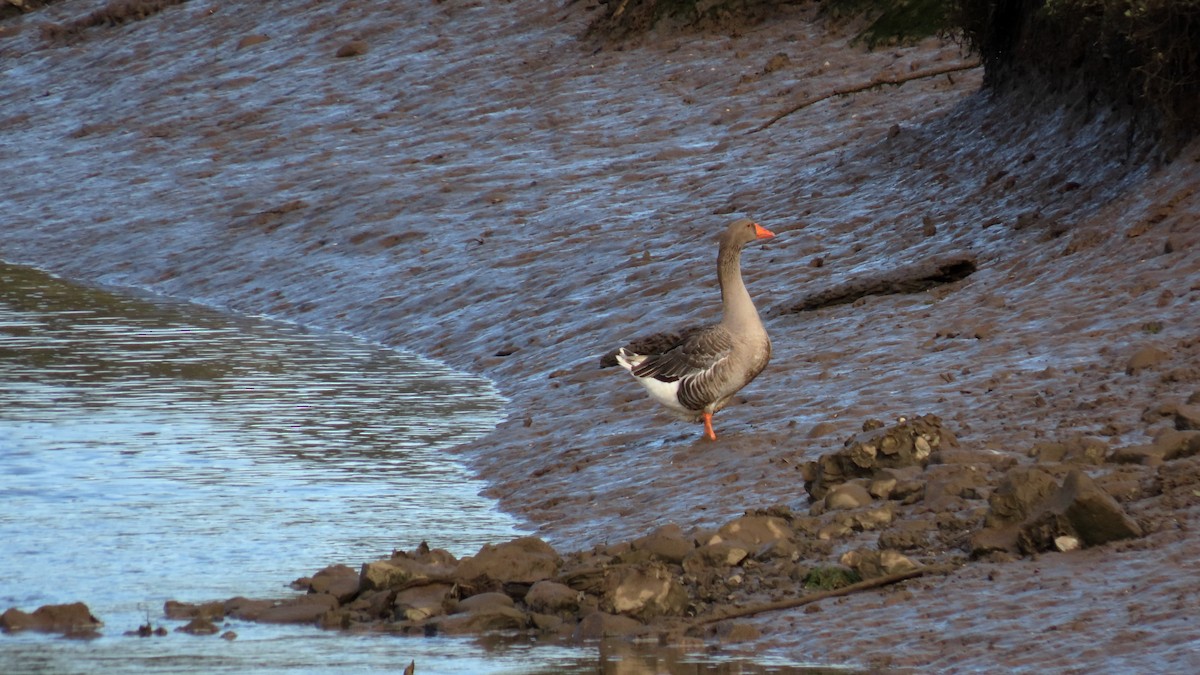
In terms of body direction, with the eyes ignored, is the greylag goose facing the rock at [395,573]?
no

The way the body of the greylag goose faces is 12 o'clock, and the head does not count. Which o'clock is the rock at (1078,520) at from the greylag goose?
The rock is roughly at 2 o'clock from the greylag goose.

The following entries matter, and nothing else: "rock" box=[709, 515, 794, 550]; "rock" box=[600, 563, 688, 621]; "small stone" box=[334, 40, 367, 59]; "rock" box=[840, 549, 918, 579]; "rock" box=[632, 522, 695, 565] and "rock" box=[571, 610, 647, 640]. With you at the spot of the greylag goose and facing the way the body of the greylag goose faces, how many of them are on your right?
5

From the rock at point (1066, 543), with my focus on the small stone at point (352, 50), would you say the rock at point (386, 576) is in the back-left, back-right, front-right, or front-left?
front-left

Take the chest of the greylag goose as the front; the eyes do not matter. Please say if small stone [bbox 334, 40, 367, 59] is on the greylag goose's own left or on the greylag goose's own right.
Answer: on the greylag goose's own left

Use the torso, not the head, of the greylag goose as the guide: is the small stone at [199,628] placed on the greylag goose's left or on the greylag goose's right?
on the greylag goose's right

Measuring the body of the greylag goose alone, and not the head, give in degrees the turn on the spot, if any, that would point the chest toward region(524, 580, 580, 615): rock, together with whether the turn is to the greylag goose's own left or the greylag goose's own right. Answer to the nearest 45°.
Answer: approximately 90° to the greylag goose's own right

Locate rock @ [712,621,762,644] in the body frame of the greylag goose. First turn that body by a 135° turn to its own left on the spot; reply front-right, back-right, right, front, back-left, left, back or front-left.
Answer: back-left

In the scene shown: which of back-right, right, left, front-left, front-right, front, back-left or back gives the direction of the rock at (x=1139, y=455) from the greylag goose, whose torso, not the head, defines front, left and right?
front-right

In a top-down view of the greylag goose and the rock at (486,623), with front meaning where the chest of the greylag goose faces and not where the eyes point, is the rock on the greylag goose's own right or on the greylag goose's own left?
on the greylag goose's own right

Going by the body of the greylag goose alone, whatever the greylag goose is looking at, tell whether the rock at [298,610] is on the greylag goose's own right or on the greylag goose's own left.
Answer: on the greylag goose's own right

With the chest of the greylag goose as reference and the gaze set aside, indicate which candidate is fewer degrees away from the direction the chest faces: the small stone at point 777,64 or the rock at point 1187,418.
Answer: the rock

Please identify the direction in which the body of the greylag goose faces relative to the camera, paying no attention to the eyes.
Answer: to the viewer's right

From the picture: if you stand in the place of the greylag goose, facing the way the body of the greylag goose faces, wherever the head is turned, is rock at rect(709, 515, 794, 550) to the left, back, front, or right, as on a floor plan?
right

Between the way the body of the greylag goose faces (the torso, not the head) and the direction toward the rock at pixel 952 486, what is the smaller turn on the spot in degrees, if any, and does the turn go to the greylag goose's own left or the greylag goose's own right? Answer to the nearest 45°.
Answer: approximately 45° to the greylag goose's own right

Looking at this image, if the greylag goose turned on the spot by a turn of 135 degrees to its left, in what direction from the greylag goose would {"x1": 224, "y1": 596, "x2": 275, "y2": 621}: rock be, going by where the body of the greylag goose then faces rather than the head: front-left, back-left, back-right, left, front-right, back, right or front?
left

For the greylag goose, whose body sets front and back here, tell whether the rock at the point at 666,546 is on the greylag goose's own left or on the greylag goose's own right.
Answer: on the greylag goose's own right
